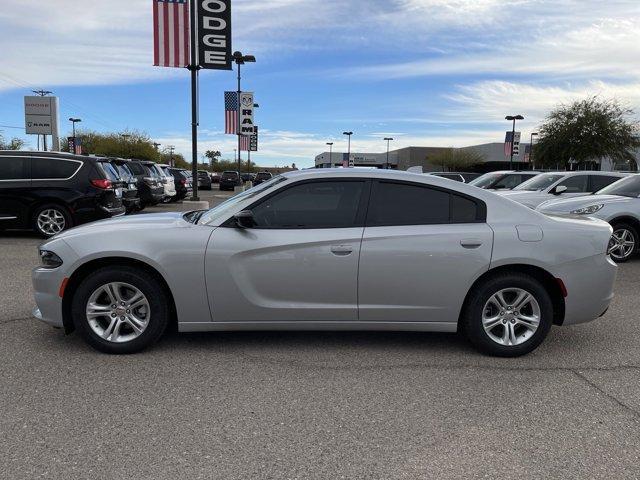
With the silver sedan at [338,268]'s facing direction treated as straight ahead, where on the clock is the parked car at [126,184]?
The parked car is roughly at 2 o'clock from the silver sedan.

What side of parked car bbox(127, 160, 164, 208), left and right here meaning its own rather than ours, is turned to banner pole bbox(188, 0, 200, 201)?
back

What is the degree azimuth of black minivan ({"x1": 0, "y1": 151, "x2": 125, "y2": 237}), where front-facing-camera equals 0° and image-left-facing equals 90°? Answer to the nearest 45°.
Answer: approximately 90°

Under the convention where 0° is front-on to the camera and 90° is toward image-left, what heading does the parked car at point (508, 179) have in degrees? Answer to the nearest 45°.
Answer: approximately 45°

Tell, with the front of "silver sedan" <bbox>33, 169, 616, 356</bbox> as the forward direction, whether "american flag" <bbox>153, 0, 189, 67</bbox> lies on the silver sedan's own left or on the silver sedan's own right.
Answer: on the silver sedan's own right

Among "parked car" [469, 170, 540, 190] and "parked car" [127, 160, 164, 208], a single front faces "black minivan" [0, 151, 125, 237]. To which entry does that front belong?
"parked car" [469, 170, 540, 190]

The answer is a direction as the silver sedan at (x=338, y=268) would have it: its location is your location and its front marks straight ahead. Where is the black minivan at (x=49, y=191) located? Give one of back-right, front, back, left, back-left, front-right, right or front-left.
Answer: front-right

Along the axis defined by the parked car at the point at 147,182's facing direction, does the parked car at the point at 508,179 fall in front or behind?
behind

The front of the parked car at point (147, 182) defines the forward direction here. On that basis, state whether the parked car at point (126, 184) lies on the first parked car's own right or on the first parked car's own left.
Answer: on the first parked car's own left

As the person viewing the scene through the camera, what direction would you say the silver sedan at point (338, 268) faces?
facing to the left of the viewer

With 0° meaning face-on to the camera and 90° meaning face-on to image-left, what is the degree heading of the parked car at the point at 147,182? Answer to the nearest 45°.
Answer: approximately 135°

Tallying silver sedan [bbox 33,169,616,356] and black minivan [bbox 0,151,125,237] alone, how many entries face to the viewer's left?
2
